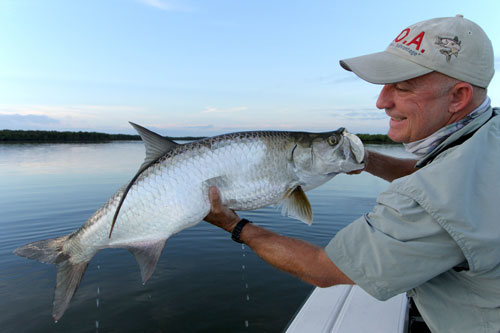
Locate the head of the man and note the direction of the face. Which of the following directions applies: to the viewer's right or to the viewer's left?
to the viewer's left

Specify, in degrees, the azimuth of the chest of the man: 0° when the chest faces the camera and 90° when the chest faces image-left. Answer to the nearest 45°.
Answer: approximately 90°
